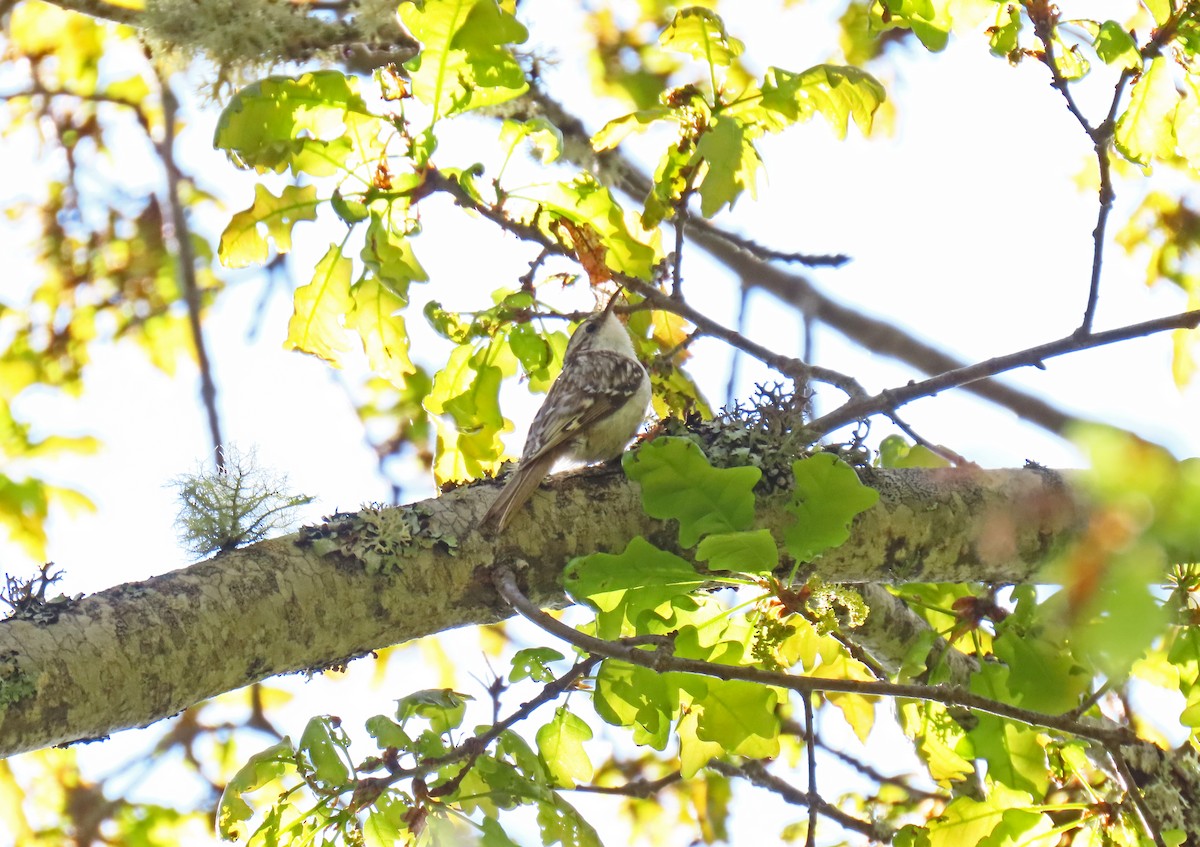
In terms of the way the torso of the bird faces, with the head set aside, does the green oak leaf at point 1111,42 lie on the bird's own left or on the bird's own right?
on the bird's own right

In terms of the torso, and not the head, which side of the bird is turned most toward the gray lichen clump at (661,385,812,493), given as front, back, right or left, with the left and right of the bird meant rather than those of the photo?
front

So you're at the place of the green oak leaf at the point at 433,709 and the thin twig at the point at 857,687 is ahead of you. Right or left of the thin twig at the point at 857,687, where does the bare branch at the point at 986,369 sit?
left
